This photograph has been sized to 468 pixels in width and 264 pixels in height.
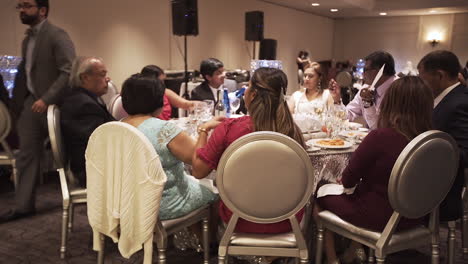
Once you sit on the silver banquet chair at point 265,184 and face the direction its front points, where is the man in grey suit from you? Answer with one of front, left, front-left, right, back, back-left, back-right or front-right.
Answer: front-left

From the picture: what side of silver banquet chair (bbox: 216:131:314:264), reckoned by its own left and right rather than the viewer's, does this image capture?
back

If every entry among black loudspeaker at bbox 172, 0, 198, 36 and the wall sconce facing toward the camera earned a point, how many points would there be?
2

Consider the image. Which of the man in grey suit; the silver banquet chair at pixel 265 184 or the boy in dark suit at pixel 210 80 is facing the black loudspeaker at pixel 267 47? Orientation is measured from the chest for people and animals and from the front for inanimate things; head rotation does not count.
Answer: the silver banquet chair

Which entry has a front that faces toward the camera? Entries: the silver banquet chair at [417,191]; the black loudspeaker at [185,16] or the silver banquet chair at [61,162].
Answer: the black loudspeaker

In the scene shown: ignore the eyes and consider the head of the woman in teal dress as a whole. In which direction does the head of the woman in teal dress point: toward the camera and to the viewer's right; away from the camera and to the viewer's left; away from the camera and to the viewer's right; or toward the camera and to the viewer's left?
away from the camera and to the viewer's right

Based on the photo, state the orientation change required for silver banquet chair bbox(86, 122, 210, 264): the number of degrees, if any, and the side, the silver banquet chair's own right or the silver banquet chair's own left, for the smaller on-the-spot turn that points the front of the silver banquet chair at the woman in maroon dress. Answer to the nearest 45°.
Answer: approximately 45° to the silver banquet chair's own right

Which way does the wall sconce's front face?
toward the camera

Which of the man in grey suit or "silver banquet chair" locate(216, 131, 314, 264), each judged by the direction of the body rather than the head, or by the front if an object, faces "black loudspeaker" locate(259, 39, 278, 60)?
the silver banquet chair

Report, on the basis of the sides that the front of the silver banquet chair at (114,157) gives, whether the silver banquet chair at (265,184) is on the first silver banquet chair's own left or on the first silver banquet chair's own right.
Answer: on the first silver banquet chair's own right

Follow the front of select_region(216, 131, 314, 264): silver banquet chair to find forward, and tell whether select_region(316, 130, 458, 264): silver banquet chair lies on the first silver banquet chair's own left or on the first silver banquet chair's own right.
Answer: on the first silver banquet chair's own right

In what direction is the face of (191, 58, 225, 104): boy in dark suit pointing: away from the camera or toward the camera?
toward the camera

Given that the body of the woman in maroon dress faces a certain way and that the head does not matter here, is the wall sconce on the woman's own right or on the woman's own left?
on the woman's own right

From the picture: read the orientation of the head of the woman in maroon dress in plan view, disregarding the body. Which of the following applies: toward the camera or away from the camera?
away from the camera

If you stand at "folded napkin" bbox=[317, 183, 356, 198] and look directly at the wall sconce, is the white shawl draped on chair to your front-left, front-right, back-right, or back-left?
back-left

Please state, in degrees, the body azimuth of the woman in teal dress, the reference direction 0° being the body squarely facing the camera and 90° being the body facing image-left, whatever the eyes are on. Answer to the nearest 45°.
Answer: approximately 225°
